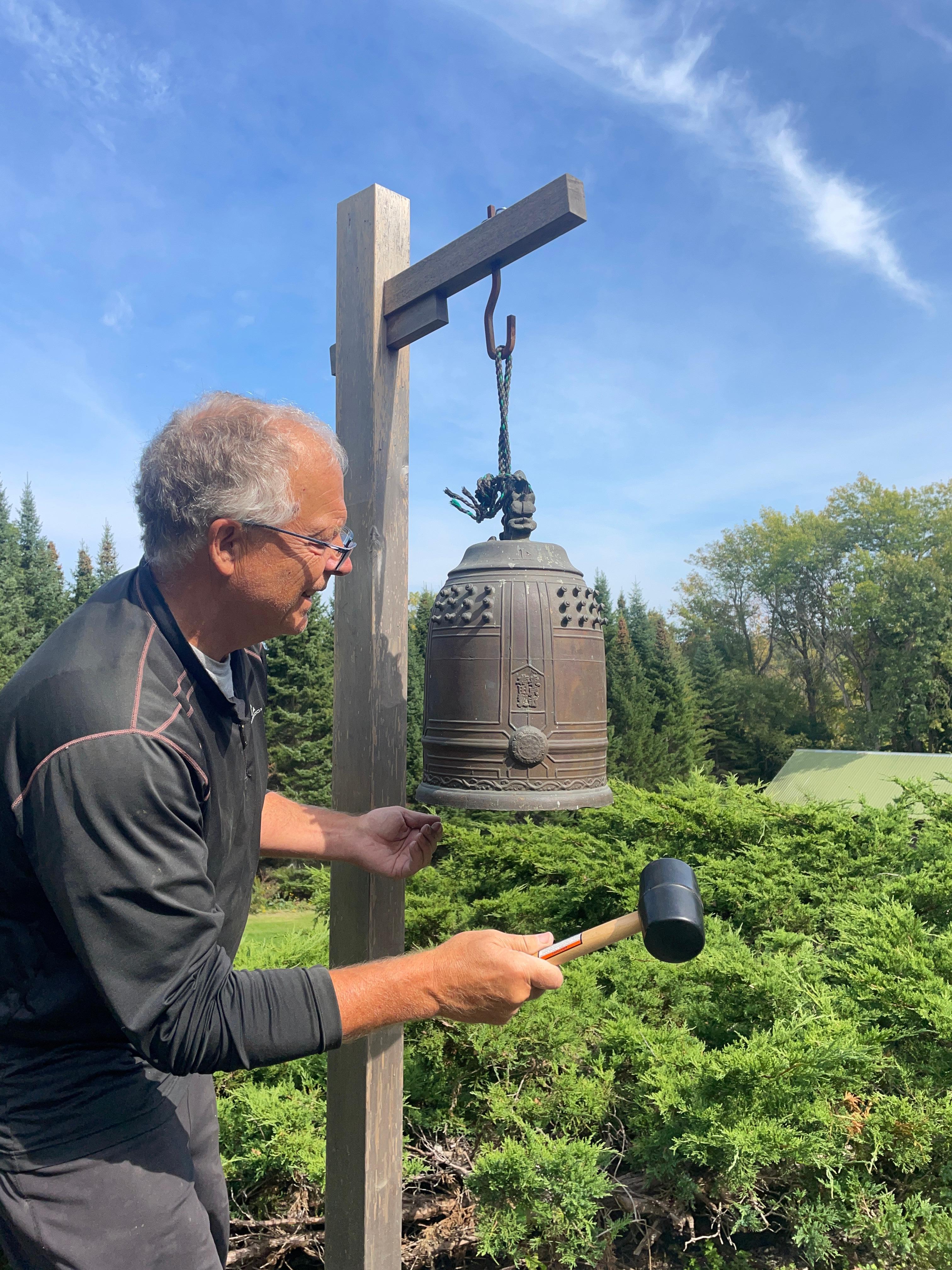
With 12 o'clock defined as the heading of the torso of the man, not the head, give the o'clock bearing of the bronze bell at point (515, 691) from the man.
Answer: The bronze bell is roughly at 11 o'clock from the man.

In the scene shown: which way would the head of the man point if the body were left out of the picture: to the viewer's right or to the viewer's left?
to the viewer's right

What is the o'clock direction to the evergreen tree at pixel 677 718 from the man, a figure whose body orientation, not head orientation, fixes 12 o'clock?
The evergreen tree is roughly at 10 o'clock from the man.

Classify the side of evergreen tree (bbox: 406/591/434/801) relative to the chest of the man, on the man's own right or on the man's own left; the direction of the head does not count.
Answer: on the man's own left

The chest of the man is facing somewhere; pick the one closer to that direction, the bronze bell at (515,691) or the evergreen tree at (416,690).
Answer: the bronze bell

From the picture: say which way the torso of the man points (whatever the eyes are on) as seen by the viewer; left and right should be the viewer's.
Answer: facing to the right of the viewer

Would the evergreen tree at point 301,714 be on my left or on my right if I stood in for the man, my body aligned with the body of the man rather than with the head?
on my left

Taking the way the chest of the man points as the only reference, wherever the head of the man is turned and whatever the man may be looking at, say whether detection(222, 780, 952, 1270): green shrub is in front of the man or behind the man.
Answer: in front

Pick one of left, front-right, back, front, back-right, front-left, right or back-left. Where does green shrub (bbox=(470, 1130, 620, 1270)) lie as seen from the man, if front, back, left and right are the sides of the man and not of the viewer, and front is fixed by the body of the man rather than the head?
front-left

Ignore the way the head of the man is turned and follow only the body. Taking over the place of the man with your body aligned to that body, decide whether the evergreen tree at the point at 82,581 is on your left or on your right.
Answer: on your left

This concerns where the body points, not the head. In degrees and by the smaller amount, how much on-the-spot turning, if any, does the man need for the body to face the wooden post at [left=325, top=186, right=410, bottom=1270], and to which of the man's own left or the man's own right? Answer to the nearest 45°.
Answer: approximately 45° to the man's own left
